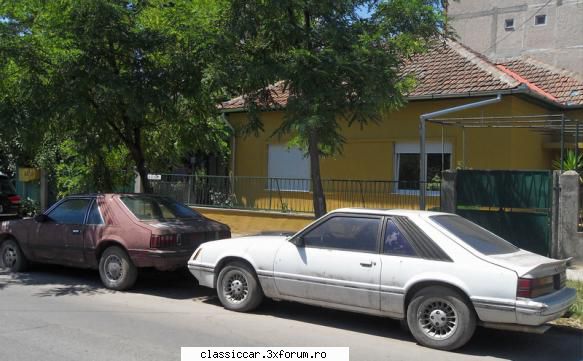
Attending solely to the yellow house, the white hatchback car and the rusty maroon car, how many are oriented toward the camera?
1

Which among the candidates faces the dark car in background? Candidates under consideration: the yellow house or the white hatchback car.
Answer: the white hatchback car

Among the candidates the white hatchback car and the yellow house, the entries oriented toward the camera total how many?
1

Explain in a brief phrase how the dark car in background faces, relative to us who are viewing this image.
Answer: facing away from the viewer and to the left of the viewer

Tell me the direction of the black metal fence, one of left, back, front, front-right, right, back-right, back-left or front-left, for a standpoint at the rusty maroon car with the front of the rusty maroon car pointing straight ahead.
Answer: right

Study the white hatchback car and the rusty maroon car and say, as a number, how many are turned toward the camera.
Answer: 0

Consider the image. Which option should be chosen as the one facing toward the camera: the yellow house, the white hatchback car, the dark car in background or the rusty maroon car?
the yellow house

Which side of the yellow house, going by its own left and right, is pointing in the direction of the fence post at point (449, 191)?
front

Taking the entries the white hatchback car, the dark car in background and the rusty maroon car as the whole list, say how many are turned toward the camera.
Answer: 0

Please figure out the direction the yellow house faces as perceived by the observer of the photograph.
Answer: facing the viewer

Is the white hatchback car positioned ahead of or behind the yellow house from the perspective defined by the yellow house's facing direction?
ahead

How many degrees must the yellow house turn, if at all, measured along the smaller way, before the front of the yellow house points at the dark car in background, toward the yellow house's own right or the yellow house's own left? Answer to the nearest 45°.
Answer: approximately 90° to the yellow house's own right

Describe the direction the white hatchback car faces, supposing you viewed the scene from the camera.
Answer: facing away from the viewer and to the left of the viewer

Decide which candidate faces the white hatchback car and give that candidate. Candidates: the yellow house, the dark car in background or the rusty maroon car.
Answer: the yellow house

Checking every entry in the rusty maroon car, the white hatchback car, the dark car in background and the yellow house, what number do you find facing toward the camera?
1

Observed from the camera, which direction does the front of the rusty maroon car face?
facing away from the viewer and to the left of the viewer
